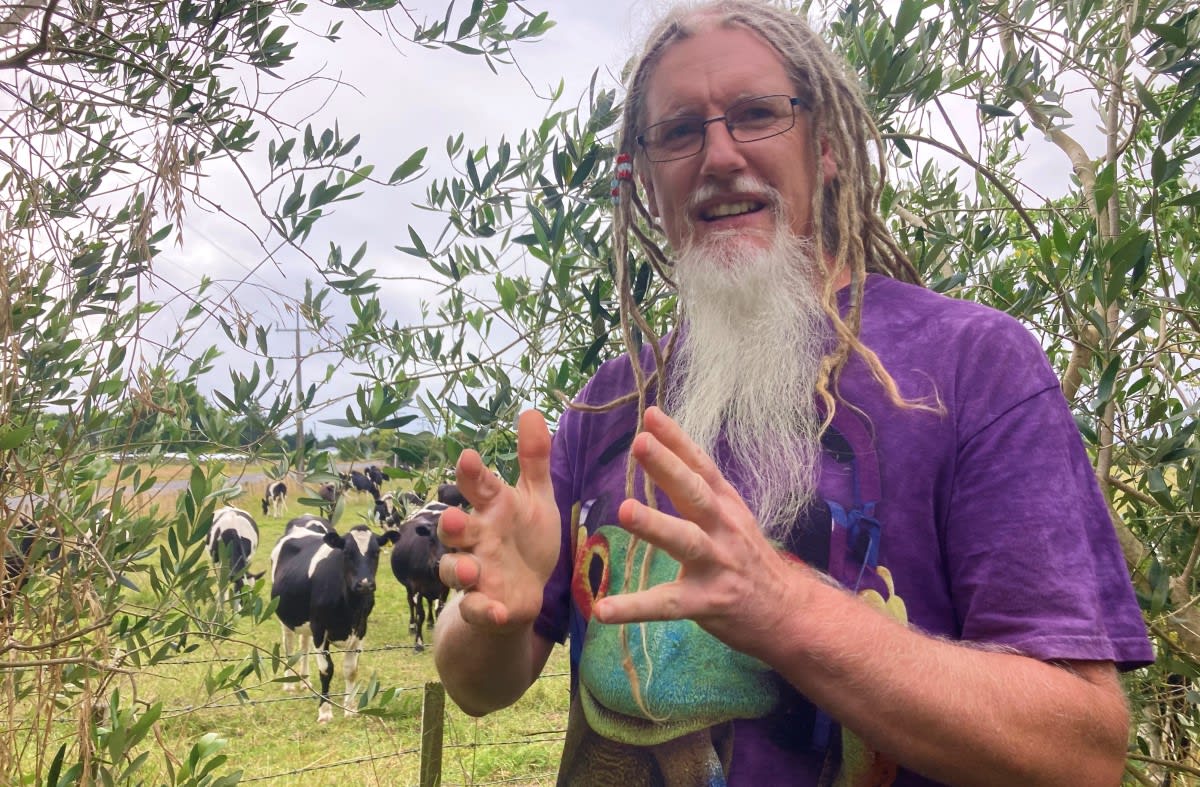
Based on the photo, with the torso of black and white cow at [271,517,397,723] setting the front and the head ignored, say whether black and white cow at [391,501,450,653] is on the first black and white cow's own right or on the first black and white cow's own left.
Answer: on the first black and white cow's own left

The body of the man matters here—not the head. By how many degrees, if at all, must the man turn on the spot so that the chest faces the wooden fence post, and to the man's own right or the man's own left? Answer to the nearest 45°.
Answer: approximately 90° to the man's own right

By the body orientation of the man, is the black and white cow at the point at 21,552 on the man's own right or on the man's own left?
on the man's own right

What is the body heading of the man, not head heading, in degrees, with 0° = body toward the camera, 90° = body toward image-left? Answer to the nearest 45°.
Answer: approximately 45°

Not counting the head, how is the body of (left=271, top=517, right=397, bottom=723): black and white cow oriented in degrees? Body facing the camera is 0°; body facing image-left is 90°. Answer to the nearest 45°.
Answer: approximately 315°
